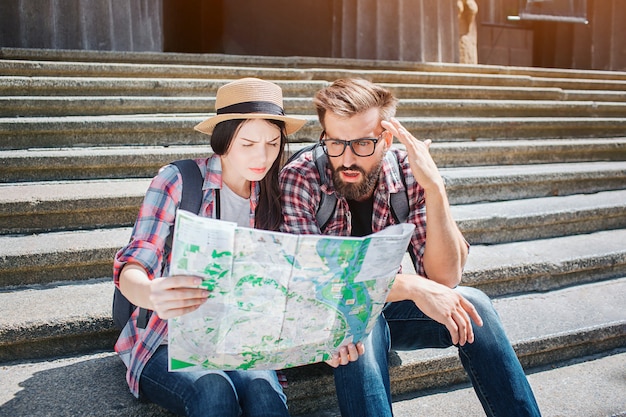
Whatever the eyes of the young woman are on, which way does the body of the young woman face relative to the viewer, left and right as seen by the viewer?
facing the viewer and to the right of the viewer

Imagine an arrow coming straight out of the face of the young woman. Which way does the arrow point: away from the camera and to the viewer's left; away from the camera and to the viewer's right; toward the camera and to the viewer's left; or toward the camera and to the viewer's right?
toward the camera and to the viewer's right
